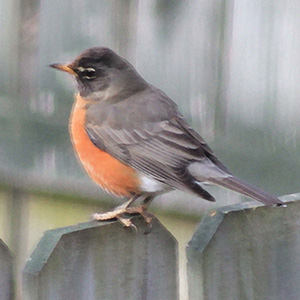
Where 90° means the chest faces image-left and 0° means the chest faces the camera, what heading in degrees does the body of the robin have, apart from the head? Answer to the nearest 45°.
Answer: approximately 90°
